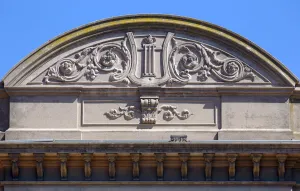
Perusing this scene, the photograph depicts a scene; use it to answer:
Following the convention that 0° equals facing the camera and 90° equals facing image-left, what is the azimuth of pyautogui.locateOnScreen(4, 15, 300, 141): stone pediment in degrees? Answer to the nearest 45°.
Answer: approximately 0°
